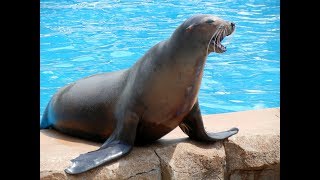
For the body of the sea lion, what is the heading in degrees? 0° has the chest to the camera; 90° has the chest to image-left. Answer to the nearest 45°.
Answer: approximately 315°
